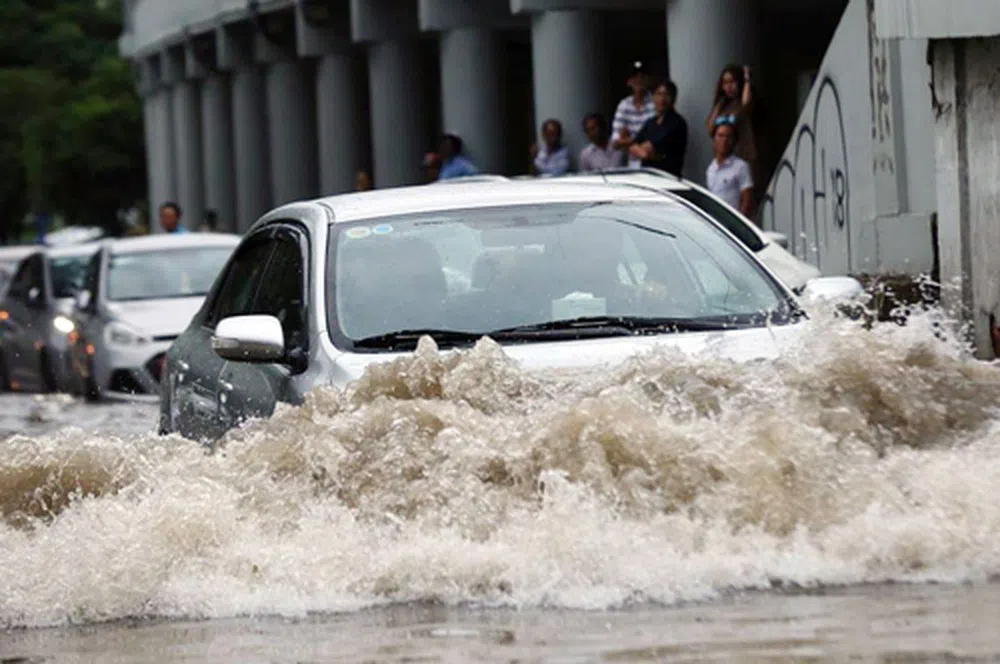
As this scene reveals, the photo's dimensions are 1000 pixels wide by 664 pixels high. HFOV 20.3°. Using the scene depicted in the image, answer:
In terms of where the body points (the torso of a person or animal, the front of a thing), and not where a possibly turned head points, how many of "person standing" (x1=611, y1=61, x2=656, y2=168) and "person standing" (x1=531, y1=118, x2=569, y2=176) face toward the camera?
2

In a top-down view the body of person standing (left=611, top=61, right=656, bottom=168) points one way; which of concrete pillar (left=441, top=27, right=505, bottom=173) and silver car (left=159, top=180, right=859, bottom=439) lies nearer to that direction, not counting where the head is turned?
the silver car

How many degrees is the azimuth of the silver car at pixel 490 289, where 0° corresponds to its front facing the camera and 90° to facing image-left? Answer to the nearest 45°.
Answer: approximately 315°

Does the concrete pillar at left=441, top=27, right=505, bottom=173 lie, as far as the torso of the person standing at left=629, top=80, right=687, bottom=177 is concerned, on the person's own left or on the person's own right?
on the person's own right

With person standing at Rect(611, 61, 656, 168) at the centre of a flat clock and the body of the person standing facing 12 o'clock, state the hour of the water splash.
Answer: The water splash is roughly at 12 o'clock from the person standing.

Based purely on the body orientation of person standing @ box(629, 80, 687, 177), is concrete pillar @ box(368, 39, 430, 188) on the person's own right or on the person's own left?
on the person's own right

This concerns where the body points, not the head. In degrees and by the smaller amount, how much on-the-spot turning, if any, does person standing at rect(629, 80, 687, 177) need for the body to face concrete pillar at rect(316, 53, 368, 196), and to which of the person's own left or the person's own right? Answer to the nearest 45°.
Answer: approximately 135° to the person's own right
